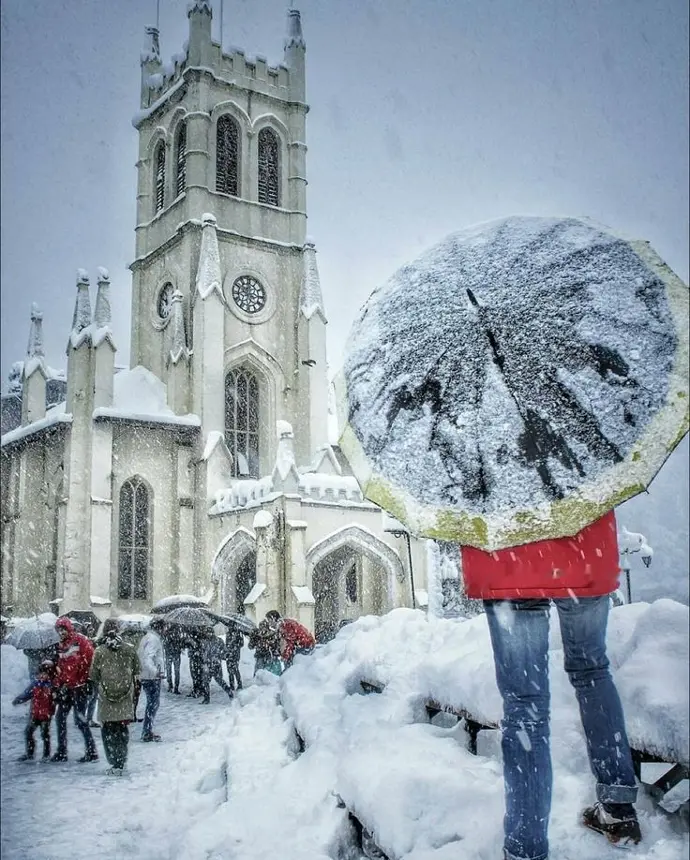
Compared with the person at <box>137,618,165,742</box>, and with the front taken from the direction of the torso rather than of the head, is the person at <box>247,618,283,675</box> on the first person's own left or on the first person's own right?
on the first person's own left

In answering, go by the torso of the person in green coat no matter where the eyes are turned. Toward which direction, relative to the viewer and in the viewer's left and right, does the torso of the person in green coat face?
facing away from the viewer

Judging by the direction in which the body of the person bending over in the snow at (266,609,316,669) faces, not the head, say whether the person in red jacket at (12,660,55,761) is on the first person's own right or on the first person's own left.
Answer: on the first person's own left

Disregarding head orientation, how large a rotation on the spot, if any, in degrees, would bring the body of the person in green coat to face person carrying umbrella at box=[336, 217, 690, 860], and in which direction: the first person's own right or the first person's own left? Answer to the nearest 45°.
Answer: approximately 180°

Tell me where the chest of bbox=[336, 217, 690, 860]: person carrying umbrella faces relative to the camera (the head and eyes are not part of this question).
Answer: away from the camera
